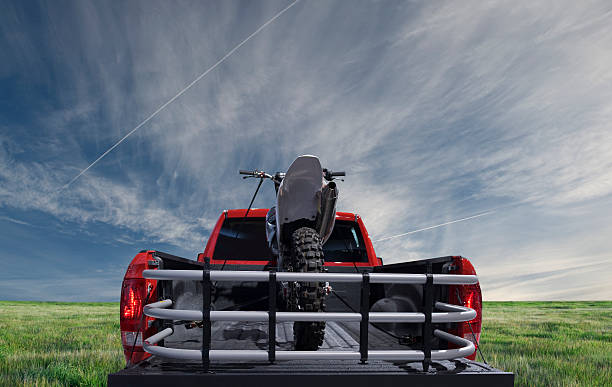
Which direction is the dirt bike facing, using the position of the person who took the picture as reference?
facing away from the viewer

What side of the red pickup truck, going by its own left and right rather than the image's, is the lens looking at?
back
